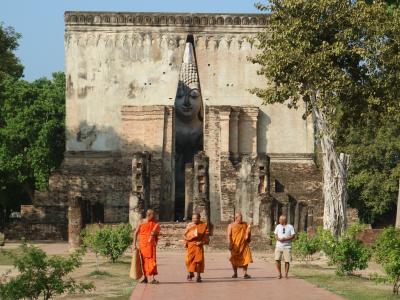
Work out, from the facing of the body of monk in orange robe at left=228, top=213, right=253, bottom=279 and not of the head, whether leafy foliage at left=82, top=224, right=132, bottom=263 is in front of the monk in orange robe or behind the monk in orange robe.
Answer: behind

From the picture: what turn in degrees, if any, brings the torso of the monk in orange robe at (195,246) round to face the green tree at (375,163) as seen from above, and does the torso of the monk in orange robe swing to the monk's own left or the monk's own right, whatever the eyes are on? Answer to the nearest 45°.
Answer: approximately 180°

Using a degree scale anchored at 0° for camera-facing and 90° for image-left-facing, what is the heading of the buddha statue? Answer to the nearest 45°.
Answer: approximately 0°

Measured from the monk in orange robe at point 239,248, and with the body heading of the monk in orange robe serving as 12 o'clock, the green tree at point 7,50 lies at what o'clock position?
The green tree is roughly at 5 o'clock from the monk in orange robe.
